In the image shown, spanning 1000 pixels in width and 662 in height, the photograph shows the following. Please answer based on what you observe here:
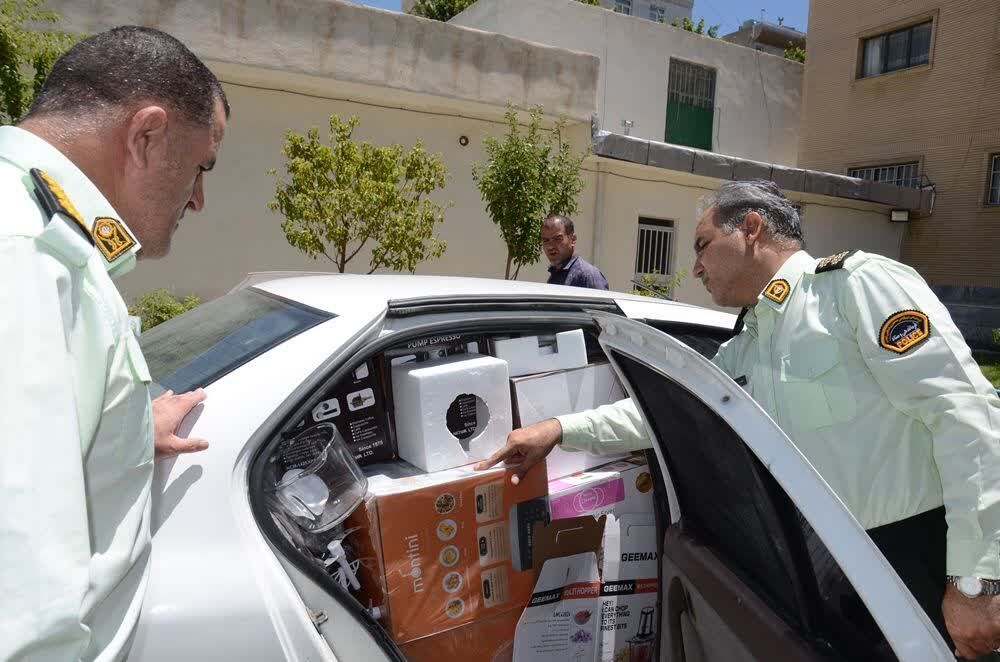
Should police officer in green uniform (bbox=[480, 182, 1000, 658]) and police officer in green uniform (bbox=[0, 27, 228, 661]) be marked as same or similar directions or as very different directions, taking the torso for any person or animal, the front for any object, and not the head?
very different directions

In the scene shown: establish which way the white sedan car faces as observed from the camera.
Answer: facing away from the viewer and to the right of the viewer

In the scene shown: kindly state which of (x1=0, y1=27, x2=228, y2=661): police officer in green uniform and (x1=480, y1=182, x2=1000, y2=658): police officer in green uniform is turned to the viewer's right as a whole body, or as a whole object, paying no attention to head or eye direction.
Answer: (x1=0, y1=27, x2=228, y2=661): police officer in green uniform

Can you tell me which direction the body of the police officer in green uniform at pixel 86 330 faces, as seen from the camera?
to the viewer's right

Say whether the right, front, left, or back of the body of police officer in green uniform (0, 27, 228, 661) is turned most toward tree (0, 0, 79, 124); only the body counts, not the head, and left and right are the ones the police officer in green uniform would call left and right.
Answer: left

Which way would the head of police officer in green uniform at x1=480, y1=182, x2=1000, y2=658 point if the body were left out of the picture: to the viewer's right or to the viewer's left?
to the viewer's left

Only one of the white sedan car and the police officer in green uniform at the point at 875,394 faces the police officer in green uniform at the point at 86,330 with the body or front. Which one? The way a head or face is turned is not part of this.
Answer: the police officer in green uniform at the point at 875,394

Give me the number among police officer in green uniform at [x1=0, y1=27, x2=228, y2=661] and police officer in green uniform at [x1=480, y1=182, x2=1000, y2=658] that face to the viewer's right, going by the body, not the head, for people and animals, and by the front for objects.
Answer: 1

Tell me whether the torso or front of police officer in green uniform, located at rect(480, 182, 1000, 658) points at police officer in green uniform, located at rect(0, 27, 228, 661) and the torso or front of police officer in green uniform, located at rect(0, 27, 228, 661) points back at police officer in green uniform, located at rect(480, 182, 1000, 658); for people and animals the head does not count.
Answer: yes
